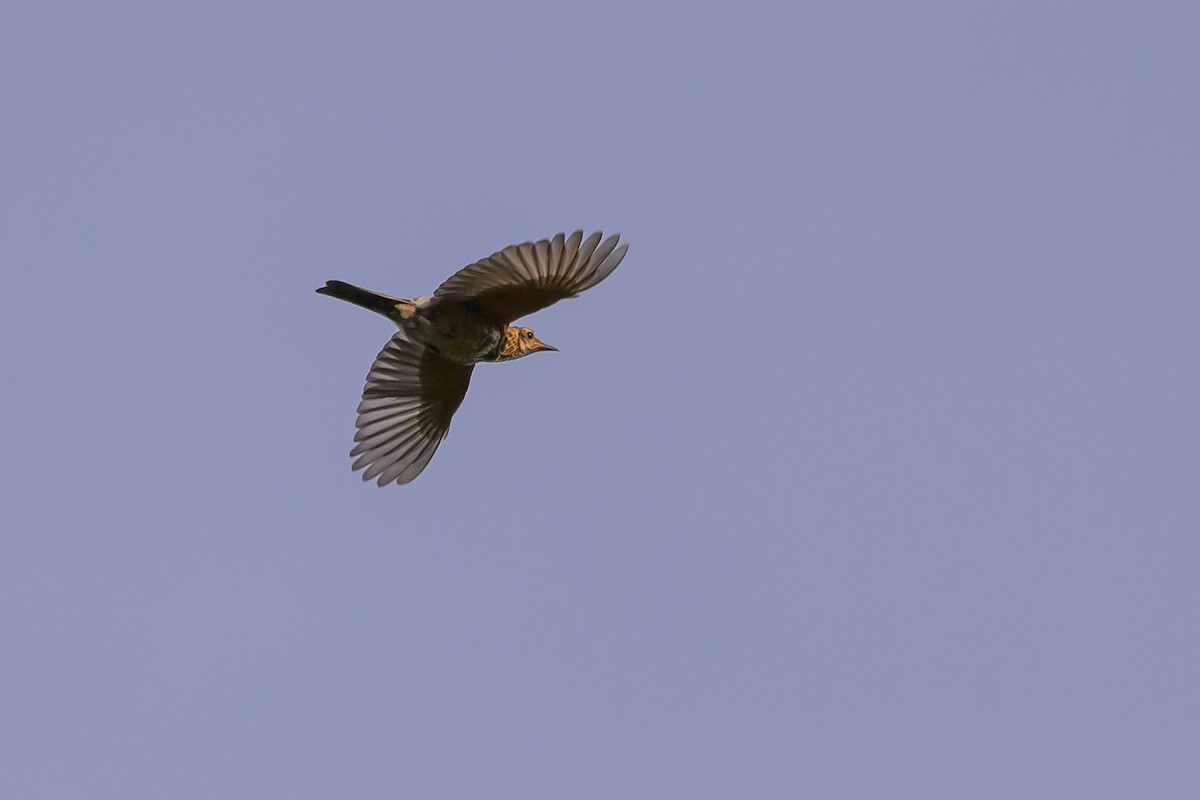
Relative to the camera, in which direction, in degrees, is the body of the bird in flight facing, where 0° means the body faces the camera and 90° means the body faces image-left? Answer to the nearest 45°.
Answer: approximately 270°
